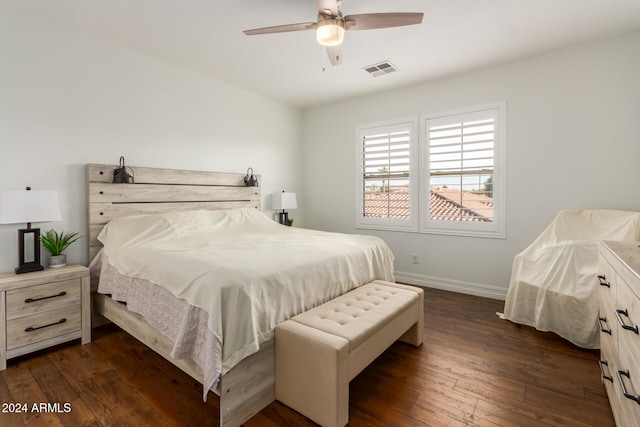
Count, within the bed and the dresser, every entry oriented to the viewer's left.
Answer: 1

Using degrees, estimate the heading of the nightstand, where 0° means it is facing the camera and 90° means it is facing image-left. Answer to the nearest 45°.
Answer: approximately 315°

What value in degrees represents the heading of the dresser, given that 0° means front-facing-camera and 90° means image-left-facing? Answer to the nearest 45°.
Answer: approximately 90°

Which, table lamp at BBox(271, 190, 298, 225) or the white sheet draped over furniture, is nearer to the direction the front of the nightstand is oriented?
the white sheet draped over furniture

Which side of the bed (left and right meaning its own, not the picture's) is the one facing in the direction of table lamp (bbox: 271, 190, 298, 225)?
left

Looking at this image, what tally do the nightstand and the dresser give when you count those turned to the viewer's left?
1

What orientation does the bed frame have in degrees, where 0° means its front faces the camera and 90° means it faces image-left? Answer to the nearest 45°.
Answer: approximately 315°

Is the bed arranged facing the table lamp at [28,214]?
no

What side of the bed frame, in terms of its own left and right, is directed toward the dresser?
front

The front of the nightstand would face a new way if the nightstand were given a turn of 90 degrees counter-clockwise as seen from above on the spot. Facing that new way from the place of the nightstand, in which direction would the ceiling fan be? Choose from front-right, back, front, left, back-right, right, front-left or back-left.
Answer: right

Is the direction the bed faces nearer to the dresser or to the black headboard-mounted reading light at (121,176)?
the dresser

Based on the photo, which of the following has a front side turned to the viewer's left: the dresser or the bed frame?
the dresser

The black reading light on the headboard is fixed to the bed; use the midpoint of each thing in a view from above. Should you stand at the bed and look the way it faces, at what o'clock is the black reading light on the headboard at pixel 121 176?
The black reading light on the headboard is roughly at 6 o'clock from the bed.

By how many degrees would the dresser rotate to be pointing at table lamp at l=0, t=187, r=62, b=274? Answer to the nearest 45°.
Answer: approximately 45° to its left

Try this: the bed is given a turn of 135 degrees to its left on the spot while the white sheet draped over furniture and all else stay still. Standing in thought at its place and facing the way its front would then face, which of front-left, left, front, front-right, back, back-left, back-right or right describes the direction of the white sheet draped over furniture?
right

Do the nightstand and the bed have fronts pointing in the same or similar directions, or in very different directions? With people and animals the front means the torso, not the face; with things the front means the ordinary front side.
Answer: same or similar directions

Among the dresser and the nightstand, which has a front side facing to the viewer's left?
the dresser

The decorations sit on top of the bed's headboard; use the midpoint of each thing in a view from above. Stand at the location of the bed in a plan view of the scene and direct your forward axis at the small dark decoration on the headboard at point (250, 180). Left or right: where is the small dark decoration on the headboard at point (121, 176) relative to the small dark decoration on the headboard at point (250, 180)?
left
